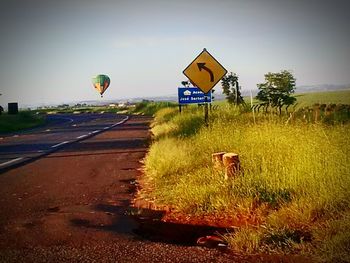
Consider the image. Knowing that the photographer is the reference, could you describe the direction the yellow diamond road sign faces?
facing the viewer

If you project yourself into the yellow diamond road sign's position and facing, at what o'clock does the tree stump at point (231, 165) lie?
The tree stump is roughly at 12 o'clock from the yellow diamond road sign.
